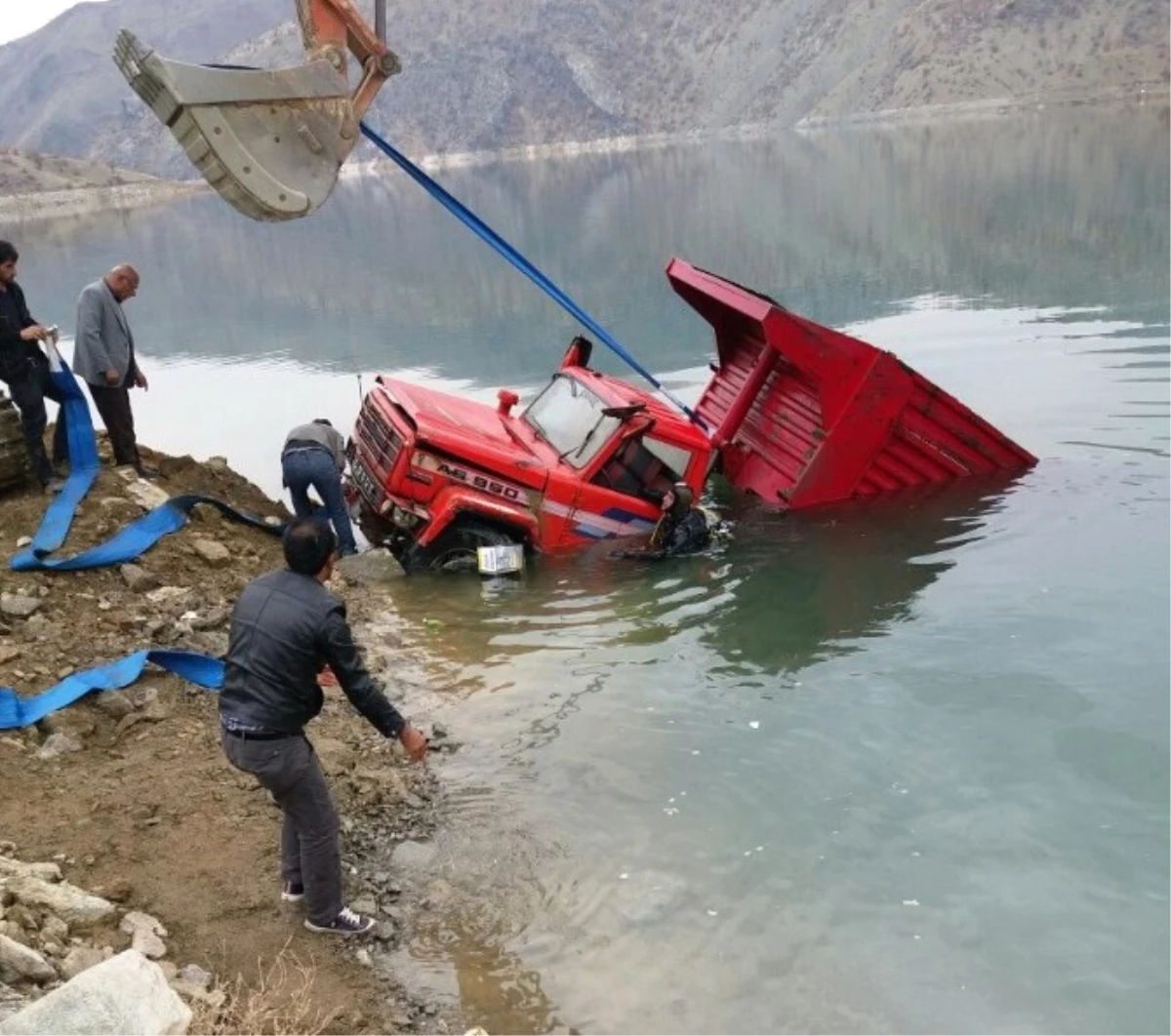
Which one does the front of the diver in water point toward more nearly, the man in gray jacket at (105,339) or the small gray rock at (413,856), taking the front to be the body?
the man in gray jacket

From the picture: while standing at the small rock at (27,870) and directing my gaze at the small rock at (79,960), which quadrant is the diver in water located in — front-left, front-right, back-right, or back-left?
back-left

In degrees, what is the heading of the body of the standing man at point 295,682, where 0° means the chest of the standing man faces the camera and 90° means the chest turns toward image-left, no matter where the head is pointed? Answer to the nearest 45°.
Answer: approximately 225°

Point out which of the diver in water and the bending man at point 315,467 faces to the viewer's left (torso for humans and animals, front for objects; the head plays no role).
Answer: the diver in water

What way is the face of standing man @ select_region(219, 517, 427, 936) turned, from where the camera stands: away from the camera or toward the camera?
away from the camera

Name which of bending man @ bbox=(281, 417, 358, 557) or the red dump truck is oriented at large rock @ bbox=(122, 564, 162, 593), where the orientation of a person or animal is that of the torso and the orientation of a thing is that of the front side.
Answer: the red dump truck

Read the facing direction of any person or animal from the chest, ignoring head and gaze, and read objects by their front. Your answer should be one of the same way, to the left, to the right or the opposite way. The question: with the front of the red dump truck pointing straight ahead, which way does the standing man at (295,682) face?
the opposite way

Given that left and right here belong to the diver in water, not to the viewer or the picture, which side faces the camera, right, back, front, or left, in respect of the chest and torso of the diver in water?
left

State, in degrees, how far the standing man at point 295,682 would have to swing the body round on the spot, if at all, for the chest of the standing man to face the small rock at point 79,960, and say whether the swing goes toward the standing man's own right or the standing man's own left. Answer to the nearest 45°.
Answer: approximately 180°

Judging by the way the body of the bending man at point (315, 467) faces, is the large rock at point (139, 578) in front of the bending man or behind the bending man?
behind

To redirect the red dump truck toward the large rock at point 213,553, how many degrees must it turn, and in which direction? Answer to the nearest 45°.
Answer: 0° — it already faces it
